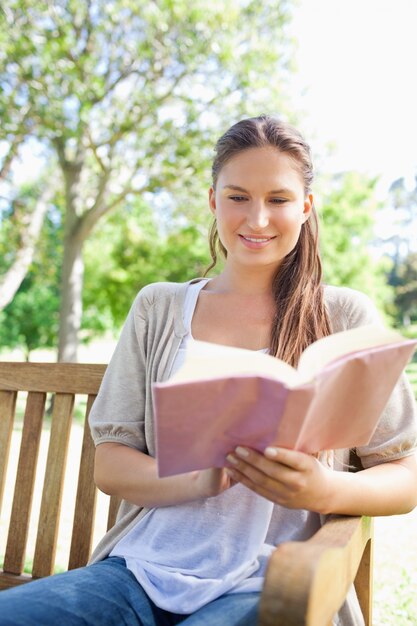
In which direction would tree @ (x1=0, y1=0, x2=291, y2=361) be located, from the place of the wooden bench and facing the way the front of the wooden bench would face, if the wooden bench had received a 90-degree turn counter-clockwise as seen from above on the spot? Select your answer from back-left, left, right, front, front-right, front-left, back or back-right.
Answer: back-left

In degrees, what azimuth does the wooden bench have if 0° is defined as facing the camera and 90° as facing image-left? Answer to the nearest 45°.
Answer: approximately 45°

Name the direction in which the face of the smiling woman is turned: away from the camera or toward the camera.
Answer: toward the camera

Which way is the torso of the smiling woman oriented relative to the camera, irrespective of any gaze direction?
toward the camera

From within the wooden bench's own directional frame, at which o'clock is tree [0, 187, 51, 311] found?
The tree is roughly at 4 o'clock from the wooden bench.

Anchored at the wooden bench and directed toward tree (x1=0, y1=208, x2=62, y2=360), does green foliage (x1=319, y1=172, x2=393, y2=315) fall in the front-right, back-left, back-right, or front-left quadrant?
front-right

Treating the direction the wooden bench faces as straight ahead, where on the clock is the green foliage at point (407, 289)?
The green foliage is roughly at 5 o'clock from the wooden bench.

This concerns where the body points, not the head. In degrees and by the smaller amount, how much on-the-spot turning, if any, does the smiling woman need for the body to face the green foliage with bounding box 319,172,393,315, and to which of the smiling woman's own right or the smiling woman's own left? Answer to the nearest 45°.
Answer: approximately 180°

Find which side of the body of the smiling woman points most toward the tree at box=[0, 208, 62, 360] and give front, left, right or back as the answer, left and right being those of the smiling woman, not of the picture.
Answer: back
